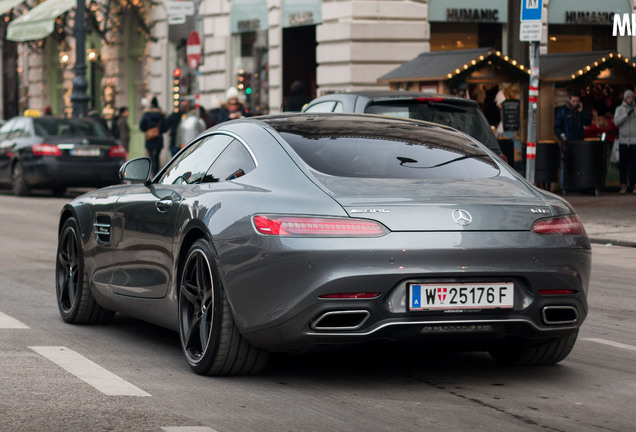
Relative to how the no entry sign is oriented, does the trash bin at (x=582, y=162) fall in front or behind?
in front

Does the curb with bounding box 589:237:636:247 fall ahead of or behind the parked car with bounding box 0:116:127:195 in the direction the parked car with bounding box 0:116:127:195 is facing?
behind

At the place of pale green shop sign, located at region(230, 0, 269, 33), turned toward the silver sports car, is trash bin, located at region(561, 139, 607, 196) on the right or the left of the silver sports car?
left

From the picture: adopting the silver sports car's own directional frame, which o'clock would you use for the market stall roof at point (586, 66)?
The market stall roof is roughly at 2 o'clock from the silver sports car.

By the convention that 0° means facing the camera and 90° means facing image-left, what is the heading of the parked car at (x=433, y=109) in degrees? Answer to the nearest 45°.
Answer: approximately 135°

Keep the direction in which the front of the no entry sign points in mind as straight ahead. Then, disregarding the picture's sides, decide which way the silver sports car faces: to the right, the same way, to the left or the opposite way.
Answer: the opposite way

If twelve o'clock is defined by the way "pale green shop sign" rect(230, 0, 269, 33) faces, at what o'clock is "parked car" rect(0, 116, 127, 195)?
The parked car is roughly at 1 o'clock from the pale green shop sign.

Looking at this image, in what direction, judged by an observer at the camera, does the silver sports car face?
facing away from the viewer and to the left of the viewer
